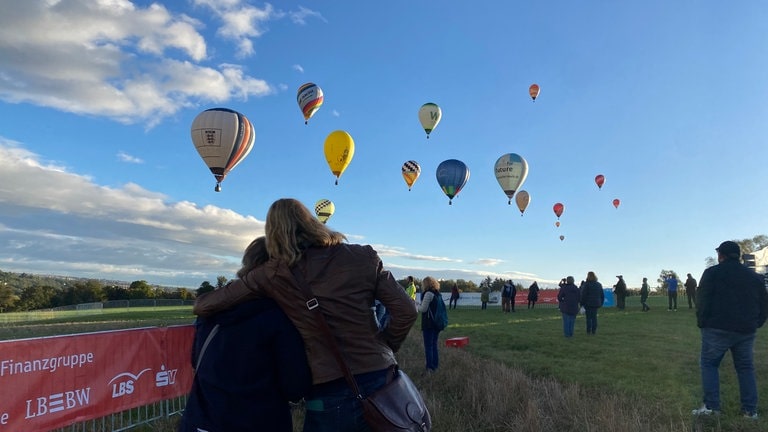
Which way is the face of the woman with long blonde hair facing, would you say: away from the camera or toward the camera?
away from the camera

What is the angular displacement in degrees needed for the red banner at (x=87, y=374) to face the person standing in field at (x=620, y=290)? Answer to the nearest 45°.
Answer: approximately 90° to its left

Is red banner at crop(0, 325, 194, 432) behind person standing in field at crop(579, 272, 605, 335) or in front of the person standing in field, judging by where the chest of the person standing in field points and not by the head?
behind

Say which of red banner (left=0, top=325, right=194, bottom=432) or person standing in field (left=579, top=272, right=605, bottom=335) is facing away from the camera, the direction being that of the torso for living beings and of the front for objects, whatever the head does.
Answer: the person standing in field

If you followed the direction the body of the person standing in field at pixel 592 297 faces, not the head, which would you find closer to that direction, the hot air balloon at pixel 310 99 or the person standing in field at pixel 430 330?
the hot air balloon

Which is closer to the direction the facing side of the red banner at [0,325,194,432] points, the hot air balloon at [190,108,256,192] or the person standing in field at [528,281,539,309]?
the person standing in field

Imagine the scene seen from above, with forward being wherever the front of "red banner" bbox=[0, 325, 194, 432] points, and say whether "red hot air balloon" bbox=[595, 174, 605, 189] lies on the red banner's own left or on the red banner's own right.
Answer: on the red banner's own left

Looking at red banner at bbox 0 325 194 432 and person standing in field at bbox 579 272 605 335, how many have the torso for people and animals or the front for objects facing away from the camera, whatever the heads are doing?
1

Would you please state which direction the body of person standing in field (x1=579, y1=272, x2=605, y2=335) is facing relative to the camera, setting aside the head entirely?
away from the camera

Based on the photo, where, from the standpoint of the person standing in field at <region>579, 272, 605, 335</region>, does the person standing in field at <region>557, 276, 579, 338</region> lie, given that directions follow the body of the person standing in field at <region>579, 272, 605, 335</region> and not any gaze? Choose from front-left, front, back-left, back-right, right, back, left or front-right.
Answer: back-left

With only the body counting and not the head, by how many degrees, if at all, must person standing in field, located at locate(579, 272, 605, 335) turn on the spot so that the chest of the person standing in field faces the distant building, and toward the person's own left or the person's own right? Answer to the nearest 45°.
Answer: approximately 45° to the person's own right
